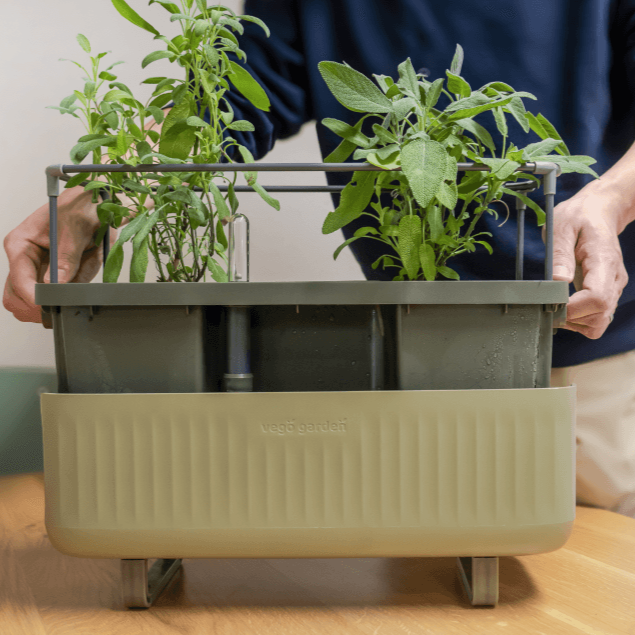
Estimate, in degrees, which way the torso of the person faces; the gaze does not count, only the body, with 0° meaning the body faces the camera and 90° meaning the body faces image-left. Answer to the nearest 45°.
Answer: approximately 45°
